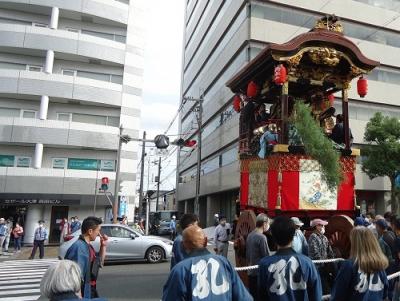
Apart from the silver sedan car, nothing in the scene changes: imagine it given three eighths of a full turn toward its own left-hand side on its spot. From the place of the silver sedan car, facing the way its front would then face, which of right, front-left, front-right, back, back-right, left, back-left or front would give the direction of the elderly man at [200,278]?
back-left

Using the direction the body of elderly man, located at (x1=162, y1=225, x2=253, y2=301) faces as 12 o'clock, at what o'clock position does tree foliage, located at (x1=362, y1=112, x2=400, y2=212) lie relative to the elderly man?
The tree foliage is roughly at 1 o'clock from the elderly man.

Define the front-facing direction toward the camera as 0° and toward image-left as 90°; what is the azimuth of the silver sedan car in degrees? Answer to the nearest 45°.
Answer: approximately 270°

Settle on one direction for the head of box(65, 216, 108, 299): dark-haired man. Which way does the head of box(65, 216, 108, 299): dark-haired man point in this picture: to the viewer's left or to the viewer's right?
to the viewer's right

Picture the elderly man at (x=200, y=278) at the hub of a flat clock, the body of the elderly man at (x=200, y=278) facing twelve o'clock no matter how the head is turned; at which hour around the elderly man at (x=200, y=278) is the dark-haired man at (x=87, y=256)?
the dark-haired man at (x=87, y=256) is roughly at 11 o'clock from the elderly man at (x=200, y=278).

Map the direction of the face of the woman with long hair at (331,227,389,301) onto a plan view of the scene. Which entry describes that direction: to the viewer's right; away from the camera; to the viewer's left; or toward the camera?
away from the camera

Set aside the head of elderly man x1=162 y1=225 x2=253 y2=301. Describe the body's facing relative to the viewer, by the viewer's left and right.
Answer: facing away from the viewer
